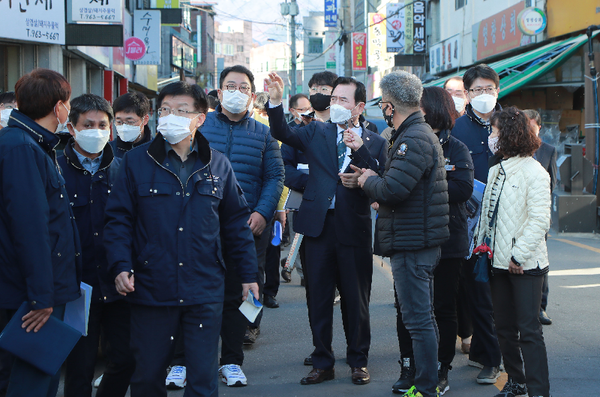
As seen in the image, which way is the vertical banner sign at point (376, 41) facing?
toward the camera

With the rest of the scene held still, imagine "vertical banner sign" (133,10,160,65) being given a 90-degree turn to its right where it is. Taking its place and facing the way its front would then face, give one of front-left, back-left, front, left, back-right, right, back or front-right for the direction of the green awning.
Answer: back-left

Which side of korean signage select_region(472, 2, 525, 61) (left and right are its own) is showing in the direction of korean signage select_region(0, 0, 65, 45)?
front

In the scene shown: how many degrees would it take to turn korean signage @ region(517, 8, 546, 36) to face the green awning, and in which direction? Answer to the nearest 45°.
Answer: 0° — it already faces it

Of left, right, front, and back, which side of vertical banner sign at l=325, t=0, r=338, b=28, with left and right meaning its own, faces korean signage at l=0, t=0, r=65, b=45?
front

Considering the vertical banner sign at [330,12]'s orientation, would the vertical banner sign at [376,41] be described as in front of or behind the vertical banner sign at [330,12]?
in front

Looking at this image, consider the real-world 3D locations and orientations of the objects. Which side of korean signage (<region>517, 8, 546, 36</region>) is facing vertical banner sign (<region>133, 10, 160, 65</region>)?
right

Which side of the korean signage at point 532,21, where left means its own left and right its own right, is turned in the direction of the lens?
front

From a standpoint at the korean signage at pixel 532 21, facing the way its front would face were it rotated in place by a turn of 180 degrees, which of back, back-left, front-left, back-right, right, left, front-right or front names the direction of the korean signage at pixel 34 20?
back-left

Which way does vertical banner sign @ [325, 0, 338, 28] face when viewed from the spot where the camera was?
facing the viewer

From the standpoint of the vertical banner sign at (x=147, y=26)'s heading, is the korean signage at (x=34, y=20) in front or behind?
in front

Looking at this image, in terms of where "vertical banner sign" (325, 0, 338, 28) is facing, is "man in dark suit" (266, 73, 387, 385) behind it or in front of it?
in front

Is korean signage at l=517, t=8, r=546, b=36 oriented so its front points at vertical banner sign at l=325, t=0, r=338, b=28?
no

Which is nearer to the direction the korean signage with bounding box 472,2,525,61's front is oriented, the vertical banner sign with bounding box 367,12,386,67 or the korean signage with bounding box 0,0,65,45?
the korean signage

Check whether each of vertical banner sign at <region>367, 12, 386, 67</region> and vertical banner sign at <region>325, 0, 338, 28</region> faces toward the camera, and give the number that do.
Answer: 2
